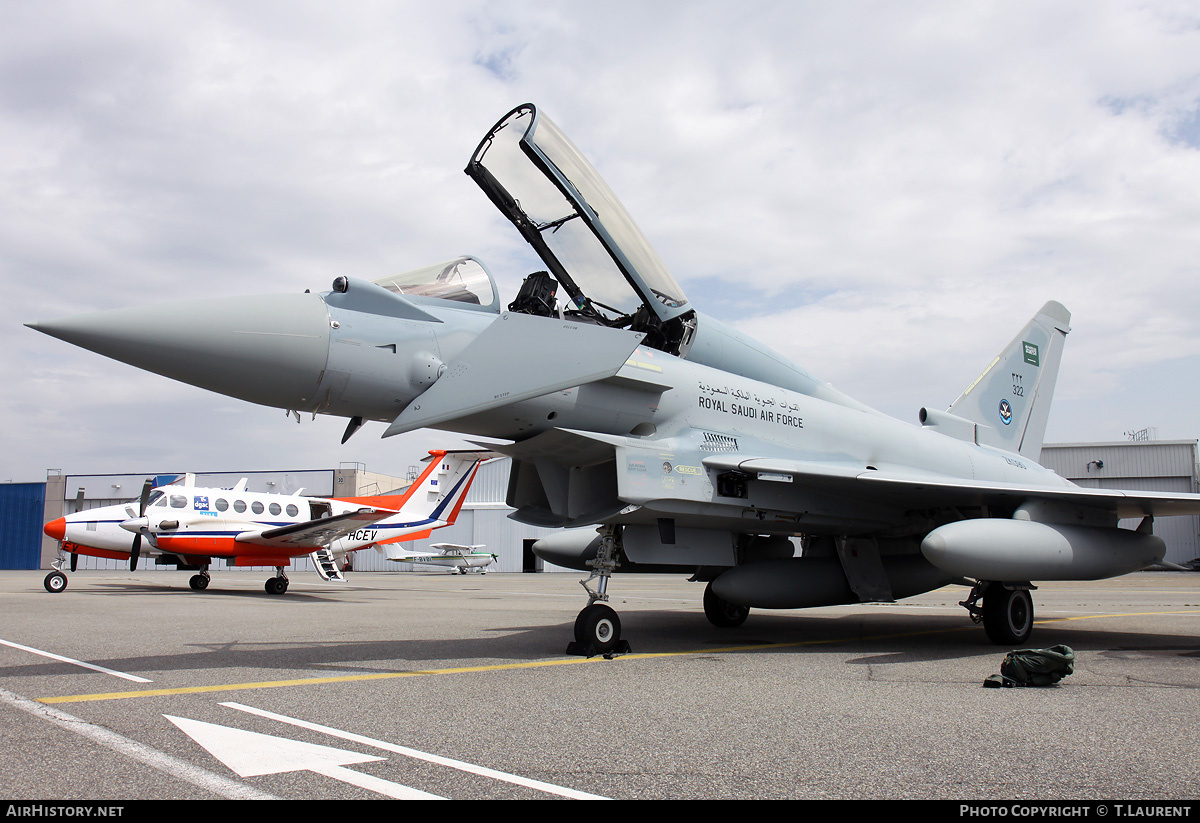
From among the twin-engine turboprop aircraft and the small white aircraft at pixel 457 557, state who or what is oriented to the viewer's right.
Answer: the small white aircraft

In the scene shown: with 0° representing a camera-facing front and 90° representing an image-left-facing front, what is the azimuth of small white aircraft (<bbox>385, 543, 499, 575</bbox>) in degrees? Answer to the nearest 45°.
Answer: approximately 270°

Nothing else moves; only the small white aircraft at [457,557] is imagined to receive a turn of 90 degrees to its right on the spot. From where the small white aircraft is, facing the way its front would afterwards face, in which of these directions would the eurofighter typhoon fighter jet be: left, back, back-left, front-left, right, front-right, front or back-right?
front

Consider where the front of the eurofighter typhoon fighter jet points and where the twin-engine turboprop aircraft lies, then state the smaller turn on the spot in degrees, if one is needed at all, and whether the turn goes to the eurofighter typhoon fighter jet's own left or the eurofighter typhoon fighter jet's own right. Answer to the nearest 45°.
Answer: approximately 90° to the eurofighter typhoon fighter jet's own right

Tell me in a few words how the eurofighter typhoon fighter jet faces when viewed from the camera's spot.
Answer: facing the viewer and to the left of the viewer

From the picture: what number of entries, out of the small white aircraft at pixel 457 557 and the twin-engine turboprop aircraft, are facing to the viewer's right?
1
